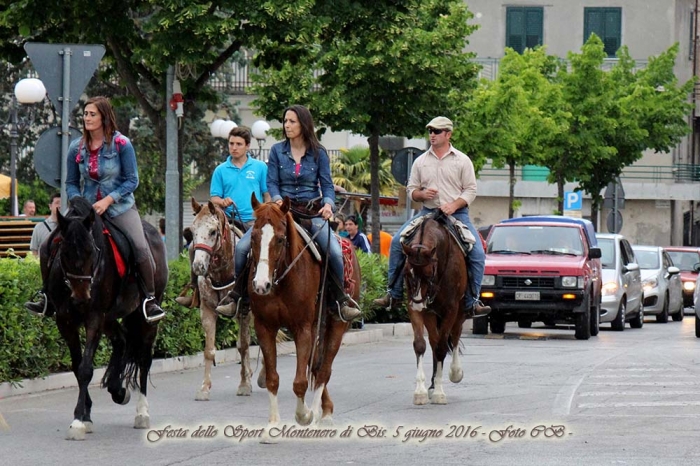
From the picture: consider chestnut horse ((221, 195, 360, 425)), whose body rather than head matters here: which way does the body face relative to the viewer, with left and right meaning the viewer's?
facing the viewer and to the left of the viewer

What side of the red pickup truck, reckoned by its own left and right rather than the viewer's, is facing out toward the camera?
front

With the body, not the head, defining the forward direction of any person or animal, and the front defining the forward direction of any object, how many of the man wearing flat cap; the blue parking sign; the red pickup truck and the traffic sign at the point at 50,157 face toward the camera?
3

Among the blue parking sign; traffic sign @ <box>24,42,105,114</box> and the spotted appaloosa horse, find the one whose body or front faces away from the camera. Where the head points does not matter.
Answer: the traffic sign

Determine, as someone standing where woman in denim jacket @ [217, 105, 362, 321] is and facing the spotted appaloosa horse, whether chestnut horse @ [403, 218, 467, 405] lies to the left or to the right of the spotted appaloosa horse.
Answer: right

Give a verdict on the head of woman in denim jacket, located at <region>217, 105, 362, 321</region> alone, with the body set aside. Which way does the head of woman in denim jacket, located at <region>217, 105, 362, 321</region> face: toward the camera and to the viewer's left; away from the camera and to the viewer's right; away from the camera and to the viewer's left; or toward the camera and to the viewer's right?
toward the camera and to the viewer's left

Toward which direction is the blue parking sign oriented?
toward the camera

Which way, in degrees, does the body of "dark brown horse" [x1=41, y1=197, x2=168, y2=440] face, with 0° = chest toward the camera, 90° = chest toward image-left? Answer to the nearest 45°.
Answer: approximately 45°

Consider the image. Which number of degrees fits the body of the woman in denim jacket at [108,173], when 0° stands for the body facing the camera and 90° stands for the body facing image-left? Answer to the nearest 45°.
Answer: approximately 45°

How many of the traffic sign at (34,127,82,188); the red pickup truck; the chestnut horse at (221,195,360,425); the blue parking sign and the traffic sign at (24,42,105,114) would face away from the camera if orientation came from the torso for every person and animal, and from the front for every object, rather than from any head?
2
